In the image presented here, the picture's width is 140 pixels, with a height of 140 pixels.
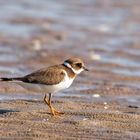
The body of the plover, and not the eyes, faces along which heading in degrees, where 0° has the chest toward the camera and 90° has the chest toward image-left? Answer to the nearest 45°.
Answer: approximately 270°

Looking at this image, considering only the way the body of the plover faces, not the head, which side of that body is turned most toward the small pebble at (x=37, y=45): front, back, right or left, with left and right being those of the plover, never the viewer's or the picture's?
left
